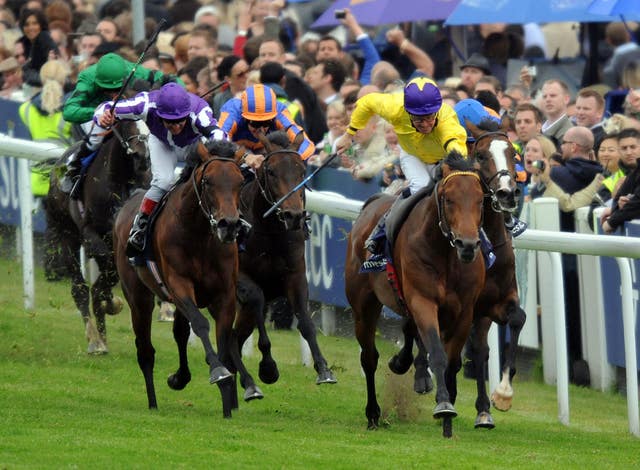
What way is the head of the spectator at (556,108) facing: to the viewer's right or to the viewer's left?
to the viewer's left

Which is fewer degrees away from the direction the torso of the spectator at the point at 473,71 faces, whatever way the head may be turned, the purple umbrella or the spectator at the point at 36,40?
the spectator

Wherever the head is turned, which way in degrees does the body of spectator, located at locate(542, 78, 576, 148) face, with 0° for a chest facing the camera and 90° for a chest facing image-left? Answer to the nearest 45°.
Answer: approximately 45°

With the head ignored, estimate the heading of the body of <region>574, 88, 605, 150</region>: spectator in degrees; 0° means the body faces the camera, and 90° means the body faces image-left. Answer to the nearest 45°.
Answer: approximately 45°

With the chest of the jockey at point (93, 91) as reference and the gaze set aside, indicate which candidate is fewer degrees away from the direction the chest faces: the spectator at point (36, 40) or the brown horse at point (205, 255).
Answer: the brown horse

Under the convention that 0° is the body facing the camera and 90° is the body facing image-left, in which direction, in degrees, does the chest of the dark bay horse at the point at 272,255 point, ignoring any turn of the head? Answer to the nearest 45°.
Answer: approximately 0°

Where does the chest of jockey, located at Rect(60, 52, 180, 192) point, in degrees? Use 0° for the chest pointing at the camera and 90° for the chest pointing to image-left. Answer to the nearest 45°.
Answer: approximately 315°

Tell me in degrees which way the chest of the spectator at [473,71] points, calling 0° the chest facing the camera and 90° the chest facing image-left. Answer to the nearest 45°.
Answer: approximately 45°

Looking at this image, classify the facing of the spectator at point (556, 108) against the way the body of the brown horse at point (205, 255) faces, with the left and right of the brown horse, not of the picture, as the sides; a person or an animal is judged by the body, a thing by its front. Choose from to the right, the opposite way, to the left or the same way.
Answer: to the right
